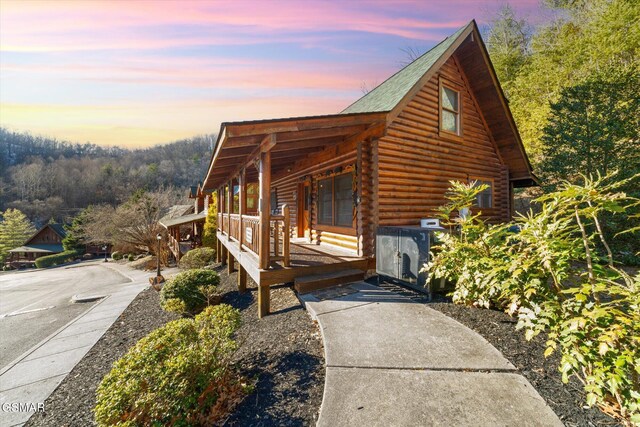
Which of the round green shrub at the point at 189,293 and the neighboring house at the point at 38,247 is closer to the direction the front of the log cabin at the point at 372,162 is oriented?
the round green shrub

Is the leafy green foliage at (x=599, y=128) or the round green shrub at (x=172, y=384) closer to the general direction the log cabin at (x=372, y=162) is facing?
the round green shrub

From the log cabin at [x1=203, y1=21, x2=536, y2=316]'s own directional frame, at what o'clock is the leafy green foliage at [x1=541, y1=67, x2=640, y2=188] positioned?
The leafy green foliage is roughly at 7 o'clock from the log cabin.

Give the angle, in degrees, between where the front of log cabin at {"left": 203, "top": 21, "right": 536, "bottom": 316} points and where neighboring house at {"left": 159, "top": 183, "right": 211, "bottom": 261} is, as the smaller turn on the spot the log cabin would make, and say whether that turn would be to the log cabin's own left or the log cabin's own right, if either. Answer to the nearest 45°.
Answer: approximately 90° to the log cabin's own right

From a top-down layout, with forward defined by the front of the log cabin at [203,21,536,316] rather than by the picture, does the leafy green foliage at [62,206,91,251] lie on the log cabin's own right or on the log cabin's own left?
on the log cabin's own right

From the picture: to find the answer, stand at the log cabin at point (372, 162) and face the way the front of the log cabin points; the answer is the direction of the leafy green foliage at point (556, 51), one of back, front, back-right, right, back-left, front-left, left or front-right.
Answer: back

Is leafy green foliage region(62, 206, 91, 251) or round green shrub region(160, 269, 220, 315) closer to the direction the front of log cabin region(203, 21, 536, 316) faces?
the round green shrub

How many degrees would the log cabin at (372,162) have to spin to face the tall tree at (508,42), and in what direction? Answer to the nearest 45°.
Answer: approximately 180°

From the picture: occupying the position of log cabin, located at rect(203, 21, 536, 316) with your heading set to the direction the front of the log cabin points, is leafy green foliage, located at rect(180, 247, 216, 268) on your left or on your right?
on your right

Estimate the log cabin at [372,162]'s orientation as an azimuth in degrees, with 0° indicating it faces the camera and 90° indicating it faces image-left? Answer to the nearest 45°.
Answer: approximately 45°
